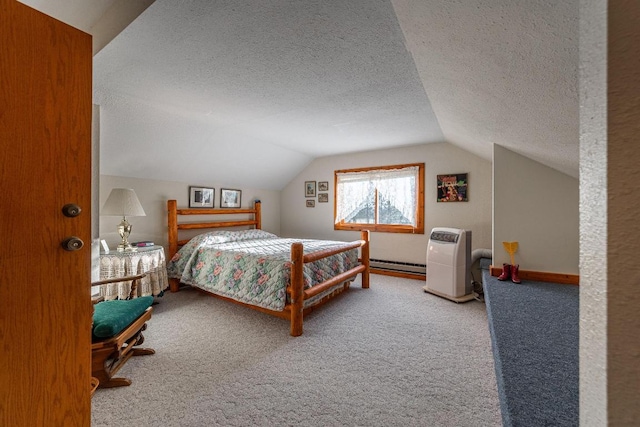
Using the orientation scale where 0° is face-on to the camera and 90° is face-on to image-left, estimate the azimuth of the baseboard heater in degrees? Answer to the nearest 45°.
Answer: approximately 45°

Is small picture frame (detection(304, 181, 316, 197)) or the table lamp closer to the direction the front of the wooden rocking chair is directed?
the small picture frame

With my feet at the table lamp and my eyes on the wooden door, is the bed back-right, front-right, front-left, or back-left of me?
front-left

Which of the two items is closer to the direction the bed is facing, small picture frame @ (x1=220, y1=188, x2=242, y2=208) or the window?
the window

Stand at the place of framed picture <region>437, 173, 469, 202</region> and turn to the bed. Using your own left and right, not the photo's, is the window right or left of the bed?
right

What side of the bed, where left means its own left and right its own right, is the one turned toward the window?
left

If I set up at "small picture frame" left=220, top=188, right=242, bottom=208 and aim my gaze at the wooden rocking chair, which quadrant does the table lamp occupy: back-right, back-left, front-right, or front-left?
front-right

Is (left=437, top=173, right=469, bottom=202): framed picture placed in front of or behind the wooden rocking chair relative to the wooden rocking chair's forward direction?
in front

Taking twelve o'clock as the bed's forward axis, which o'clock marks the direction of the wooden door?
The wooden door is roughly at 2 o'clock from the bed.

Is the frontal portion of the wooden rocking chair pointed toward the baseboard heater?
no

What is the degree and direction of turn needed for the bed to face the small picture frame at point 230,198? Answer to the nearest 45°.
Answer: approximately 135° to its left

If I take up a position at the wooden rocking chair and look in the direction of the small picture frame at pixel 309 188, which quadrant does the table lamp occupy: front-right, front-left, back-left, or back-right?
front-left

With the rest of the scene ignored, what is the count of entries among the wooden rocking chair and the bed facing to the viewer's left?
0

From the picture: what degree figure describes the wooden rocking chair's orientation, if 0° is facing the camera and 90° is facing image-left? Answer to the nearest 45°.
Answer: approximately 315°

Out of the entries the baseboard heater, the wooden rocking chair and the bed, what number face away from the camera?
0

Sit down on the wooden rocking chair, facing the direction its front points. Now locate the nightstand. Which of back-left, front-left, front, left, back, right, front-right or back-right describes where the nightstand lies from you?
back-left
